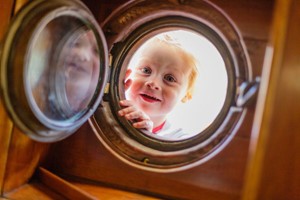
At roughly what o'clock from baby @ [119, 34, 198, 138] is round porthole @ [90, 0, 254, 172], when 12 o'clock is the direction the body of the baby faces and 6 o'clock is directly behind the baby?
The round porthole is roughly at 12 o'clock from the baby.

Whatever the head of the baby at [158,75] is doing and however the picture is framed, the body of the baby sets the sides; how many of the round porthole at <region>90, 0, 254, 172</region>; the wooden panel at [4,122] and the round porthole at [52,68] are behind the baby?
0

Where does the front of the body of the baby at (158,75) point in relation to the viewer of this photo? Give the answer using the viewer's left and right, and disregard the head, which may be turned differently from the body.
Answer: facing the viewer

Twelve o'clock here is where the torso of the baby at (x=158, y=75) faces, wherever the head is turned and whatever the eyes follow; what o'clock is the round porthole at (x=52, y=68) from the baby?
The round porthole is roughly at 1 o'clock from the baby.

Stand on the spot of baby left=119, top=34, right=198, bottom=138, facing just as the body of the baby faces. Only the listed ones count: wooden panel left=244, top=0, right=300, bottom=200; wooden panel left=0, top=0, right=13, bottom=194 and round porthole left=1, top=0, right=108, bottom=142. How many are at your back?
0

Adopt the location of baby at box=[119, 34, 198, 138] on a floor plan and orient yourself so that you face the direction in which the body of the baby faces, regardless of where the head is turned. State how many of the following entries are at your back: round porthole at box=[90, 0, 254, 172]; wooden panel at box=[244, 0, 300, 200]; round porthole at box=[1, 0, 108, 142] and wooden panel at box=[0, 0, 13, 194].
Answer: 0

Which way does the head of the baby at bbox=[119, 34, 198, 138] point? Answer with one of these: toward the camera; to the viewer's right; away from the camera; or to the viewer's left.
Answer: toward the camera

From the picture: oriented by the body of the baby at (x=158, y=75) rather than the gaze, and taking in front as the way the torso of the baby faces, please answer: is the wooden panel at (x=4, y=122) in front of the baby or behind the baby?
in front
